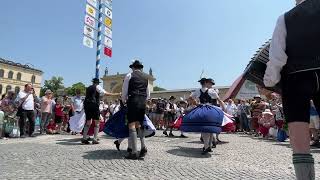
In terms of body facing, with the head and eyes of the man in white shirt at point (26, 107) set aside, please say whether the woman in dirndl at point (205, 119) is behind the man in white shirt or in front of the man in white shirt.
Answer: in front

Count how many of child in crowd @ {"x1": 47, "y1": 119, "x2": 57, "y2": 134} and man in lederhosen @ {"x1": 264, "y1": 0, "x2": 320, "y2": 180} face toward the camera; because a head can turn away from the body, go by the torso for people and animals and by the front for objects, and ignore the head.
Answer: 1

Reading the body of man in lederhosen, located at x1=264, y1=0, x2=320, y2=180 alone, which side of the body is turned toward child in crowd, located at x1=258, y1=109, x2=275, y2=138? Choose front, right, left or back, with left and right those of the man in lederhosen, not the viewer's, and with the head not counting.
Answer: front

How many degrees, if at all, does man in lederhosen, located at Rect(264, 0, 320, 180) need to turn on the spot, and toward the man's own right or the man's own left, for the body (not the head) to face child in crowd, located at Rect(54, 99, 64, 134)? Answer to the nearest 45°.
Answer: approximately 45° to the man's own left

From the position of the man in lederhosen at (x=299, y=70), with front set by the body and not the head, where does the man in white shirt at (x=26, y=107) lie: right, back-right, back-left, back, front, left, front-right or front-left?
front-left

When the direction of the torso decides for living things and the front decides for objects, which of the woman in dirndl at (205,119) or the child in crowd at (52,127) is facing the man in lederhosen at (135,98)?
the child in crowd

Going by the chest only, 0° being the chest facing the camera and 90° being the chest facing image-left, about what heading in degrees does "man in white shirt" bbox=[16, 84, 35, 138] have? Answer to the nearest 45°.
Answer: approximately 315°

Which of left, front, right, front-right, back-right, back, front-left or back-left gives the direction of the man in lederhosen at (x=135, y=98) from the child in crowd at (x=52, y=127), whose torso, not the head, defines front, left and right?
front

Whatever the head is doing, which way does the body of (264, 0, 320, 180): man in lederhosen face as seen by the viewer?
away from the camera
